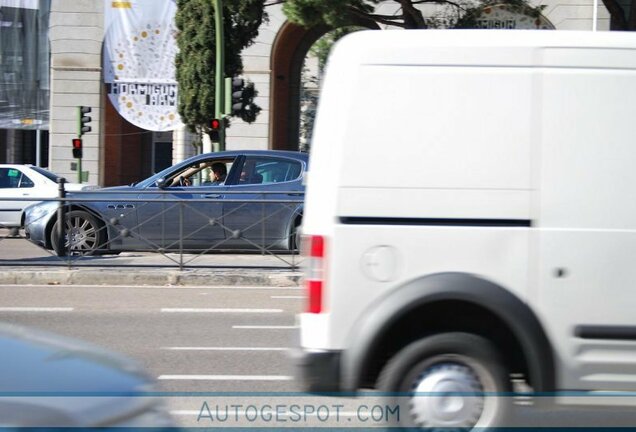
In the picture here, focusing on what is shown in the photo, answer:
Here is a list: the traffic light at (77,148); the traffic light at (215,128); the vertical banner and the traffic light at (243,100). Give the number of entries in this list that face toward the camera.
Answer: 3

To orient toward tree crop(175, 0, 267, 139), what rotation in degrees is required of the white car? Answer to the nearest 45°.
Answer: approximately 135° to its right

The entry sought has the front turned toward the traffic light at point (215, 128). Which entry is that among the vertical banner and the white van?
the vertical banner

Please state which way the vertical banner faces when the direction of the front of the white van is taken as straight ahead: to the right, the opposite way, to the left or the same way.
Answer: to the right

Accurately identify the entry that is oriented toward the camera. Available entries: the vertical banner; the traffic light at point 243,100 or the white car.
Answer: the vertical banner

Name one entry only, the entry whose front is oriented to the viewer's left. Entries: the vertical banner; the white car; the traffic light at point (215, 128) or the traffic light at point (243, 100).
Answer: the white car

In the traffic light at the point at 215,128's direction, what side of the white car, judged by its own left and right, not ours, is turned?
back

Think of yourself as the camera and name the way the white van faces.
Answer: facing to the right of the viewer

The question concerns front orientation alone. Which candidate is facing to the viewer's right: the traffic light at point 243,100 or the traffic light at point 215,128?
the traffic light at point 243,100

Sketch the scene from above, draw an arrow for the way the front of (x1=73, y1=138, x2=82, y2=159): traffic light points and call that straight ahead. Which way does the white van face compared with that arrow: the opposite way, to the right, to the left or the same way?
to the left

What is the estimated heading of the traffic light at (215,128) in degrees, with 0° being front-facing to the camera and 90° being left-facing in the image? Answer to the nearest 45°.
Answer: approximately 0°

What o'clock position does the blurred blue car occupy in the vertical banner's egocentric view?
The blurred blue car is roughly at 12 o'clock from the vertical banner.

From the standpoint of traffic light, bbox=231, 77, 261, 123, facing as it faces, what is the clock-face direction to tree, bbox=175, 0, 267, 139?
The tree is roughly at 8 o'clock from the traffic light.
